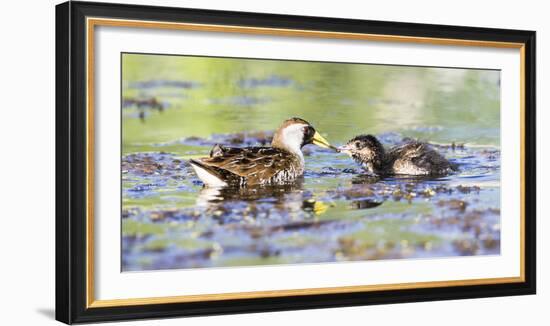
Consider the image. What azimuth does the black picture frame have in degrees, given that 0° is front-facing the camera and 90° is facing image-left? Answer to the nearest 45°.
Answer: approximately 315°
